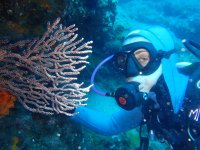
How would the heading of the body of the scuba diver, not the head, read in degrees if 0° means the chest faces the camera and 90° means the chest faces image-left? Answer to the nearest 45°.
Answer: approximately 45°

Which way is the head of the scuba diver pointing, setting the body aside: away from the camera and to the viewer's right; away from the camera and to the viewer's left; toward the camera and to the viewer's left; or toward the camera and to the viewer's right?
toward the camera and to the viewer's left

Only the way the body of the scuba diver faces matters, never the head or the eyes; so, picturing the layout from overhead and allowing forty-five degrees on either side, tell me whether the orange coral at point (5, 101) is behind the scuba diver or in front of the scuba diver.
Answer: in front
